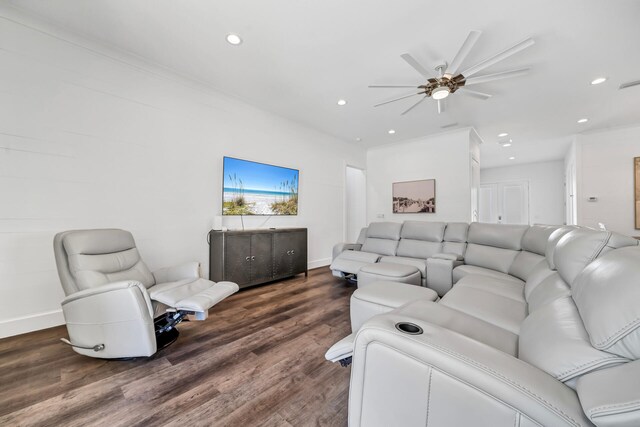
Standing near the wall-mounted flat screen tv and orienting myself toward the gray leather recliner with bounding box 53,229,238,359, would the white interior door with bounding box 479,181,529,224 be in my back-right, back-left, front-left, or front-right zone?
back-left

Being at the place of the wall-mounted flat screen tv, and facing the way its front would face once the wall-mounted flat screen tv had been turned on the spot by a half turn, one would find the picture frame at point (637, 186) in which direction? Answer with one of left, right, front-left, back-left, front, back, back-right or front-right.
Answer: back-right

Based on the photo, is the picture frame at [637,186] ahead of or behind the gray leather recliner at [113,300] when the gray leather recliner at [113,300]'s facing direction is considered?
ahead

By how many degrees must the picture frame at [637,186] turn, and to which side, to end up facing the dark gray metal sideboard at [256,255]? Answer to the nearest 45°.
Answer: approximately 45° to its right

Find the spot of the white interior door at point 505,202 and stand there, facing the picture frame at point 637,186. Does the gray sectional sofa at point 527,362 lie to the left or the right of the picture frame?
right

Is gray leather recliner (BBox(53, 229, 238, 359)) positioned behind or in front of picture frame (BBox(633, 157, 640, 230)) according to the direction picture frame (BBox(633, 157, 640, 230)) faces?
in front

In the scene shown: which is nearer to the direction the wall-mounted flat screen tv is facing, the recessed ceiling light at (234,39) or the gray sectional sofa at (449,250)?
the gray sectional sofa

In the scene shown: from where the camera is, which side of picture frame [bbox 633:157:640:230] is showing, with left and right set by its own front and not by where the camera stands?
front

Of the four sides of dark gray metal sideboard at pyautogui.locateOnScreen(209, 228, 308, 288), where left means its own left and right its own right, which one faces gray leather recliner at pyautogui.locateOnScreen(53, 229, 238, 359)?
right

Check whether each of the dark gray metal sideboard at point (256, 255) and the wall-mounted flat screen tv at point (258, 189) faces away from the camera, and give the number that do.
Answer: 0

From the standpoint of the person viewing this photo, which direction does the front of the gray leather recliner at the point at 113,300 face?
facing the viewer and to the right of the viewer

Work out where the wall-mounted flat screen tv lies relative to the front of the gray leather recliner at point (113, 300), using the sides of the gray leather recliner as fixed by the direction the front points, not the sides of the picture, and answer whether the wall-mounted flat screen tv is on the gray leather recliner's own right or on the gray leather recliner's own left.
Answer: on the gray leather recliner's own left

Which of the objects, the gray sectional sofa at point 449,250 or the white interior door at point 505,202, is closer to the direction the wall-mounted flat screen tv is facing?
the gray sectional sofa

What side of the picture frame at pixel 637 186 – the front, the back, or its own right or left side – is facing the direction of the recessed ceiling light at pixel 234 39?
front

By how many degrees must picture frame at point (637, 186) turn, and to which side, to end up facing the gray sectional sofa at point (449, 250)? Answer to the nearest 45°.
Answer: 0° — it already faces it
